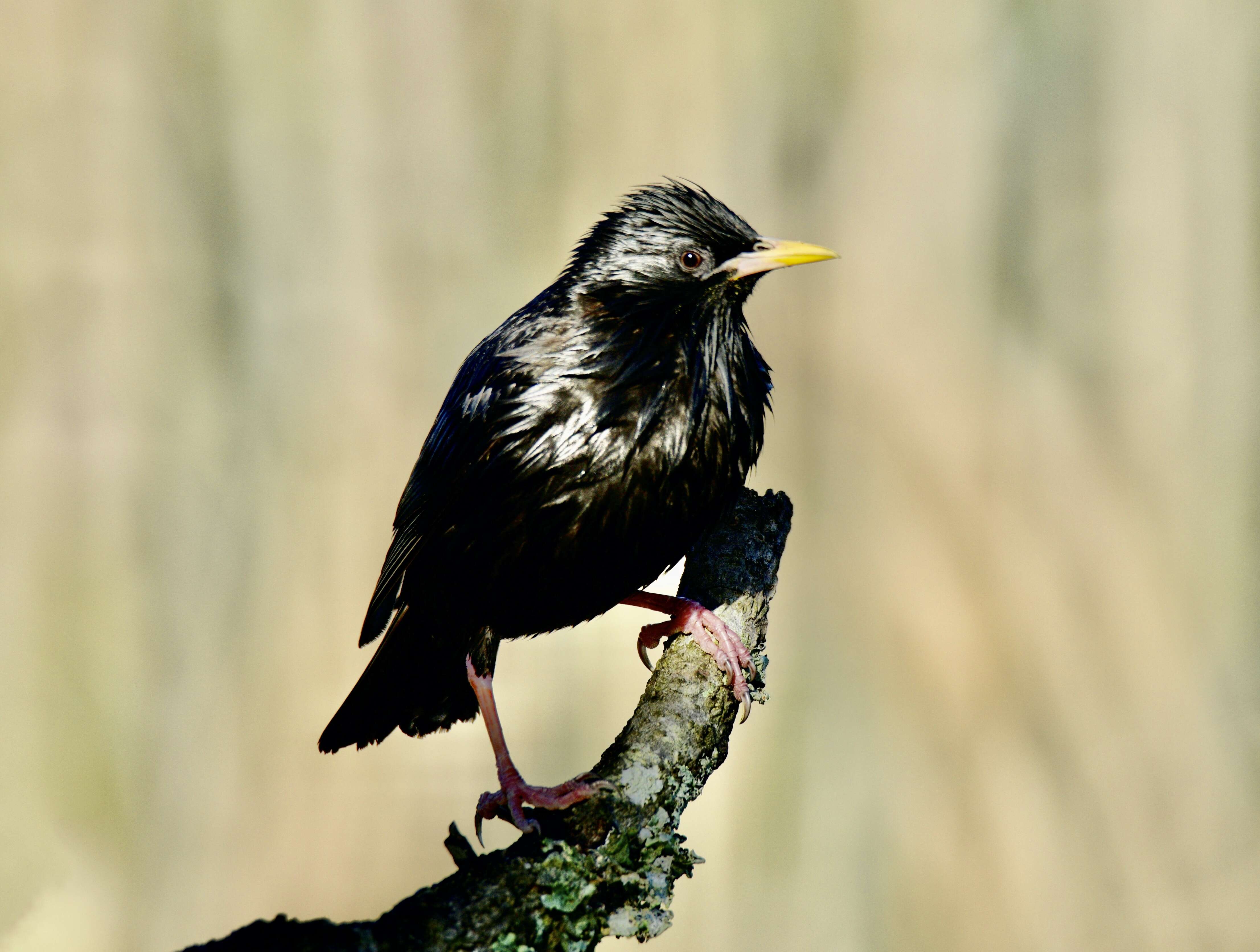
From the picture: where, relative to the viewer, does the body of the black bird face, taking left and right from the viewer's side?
facing the viewer and to the right of the viewer
